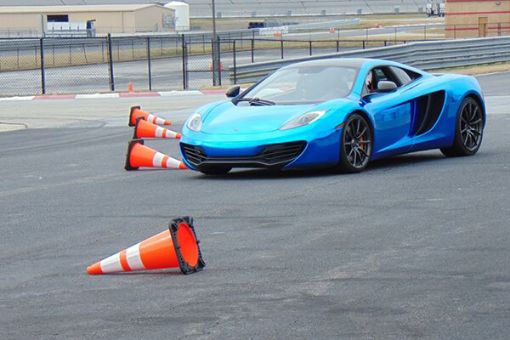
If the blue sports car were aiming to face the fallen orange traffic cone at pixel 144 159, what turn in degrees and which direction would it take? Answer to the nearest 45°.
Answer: approximately 45° to its right

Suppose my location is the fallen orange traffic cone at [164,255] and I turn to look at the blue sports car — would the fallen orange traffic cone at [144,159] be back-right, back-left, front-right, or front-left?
front-left

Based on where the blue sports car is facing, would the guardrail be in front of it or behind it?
behind

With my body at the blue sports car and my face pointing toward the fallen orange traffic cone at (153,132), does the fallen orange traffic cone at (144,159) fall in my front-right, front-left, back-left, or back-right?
front-left

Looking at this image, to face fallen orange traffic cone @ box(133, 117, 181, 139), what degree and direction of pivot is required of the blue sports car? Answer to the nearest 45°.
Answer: approximately 90° to its right

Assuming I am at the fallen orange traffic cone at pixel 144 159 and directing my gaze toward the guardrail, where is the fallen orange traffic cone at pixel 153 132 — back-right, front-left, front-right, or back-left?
front-left

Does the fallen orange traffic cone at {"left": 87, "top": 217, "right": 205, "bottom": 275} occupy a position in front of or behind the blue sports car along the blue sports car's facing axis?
in front

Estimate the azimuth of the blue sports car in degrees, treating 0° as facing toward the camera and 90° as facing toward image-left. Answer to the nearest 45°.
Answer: approximately 45°
